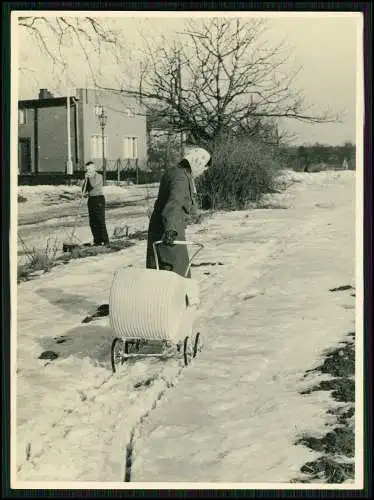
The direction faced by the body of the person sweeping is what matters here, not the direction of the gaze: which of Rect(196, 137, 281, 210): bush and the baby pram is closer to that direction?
the baby pram

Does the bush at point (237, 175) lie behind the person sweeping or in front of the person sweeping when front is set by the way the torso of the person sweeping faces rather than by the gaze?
behind

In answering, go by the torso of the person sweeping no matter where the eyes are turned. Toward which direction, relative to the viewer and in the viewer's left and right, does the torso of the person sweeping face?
facing the viewer and to the left of the viewer

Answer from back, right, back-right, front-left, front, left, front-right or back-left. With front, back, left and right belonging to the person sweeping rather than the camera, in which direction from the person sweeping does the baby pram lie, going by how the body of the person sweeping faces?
front-left

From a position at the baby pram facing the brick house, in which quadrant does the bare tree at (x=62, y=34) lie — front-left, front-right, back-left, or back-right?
front-left
